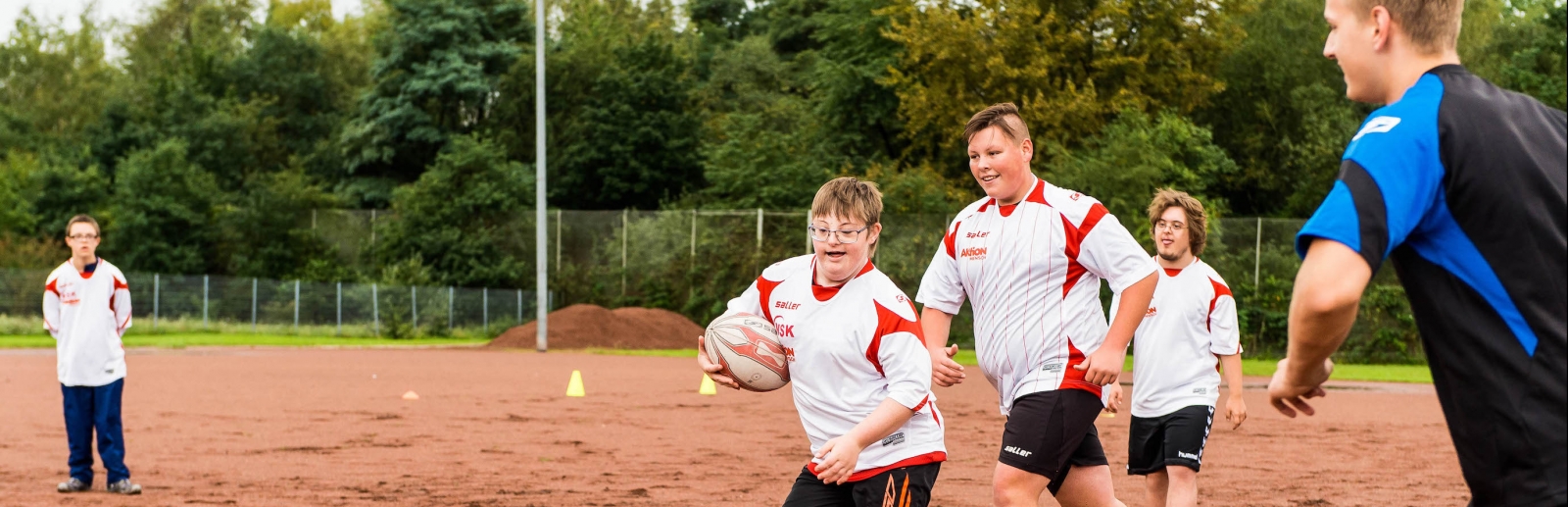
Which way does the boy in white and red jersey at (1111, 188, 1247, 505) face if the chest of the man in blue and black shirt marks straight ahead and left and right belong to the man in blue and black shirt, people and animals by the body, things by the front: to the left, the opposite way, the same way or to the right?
to the left

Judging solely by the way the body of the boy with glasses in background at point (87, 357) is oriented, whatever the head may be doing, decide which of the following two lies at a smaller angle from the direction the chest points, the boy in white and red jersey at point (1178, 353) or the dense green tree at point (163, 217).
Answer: the boy in white and red jersey

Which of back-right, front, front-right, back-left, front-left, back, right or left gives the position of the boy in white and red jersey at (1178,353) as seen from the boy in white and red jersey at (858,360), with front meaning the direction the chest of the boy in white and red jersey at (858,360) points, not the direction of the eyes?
back

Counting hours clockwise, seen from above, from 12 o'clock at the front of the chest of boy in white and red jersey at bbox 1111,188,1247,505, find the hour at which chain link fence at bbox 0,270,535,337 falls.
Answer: The chain link fence is roughly at 3 o'clock from the boy in white and red jersey.

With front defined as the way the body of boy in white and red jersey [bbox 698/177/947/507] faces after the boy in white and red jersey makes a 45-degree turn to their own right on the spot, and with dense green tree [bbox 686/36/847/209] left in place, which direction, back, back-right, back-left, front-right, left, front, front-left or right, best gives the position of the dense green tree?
right

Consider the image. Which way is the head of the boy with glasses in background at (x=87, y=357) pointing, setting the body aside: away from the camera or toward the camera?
toward the camera

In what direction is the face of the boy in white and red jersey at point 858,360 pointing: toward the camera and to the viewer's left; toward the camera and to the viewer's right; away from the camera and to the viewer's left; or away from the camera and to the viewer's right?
toward the camera and to the viewer's left

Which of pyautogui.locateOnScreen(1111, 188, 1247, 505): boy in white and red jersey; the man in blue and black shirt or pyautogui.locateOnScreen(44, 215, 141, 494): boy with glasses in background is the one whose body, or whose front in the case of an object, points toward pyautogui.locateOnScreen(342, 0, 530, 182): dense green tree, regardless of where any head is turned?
the man in blue and black shirt

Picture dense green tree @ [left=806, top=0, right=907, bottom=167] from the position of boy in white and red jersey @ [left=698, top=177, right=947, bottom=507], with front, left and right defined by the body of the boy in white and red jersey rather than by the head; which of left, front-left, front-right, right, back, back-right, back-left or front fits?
back-right

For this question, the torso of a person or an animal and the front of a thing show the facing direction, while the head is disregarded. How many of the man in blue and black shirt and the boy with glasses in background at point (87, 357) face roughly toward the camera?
1

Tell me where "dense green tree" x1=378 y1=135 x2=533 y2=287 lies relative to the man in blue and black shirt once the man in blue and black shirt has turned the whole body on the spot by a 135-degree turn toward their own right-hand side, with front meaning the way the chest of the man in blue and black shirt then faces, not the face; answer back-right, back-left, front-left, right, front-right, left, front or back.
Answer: back-left

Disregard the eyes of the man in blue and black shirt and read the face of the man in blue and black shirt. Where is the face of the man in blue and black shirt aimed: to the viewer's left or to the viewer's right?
to the viewer's left

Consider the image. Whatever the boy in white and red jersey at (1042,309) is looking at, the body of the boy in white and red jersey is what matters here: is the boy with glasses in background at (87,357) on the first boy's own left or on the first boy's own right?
on the first boy's own right

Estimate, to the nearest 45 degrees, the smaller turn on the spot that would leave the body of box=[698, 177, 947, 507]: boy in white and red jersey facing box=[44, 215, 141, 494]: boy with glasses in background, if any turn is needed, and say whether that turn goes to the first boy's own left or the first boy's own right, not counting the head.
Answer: approximately 90° to the first boy's own right

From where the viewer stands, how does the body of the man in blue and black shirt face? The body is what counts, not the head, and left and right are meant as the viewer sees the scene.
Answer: facing away from the viewer and to the left of the viewer

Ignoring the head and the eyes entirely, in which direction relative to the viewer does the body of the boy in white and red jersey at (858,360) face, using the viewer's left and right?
facing the viewer and to the left of the viewer

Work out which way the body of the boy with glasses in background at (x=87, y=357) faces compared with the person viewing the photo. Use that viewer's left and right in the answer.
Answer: facing the viewer

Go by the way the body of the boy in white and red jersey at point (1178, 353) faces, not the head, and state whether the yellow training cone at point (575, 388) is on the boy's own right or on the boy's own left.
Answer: on the boy's own right
